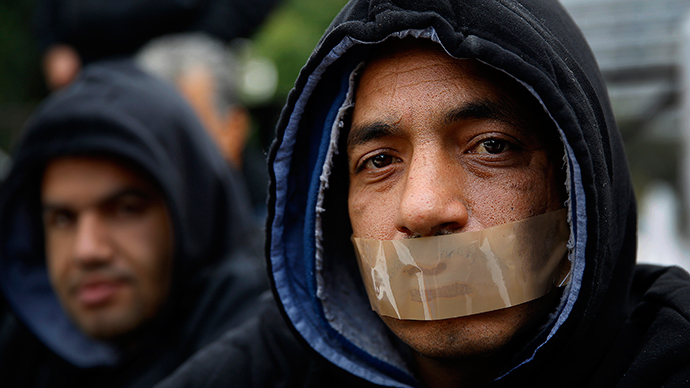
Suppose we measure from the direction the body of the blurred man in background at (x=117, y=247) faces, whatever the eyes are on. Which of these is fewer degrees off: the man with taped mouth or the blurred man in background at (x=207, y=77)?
the man with taped mouth

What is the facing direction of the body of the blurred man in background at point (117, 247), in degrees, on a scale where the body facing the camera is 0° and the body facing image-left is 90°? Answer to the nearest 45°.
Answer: approximately 45°

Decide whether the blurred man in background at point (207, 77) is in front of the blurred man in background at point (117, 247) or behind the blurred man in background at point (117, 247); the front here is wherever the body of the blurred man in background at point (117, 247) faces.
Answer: behind

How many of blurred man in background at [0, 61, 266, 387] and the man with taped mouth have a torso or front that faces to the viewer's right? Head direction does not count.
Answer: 0

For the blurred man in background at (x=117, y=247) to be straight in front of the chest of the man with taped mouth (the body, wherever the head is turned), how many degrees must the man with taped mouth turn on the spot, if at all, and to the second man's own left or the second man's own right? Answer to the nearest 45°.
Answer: approximately 135° to the second man's own right

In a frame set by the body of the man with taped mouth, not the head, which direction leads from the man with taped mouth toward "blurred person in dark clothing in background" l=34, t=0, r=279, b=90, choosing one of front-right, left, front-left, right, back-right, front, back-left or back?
back-right

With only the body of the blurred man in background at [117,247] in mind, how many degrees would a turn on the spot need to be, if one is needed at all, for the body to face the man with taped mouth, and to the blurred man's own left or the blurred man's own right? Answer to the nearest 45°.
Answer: approximately 90° to the blurred man's own left

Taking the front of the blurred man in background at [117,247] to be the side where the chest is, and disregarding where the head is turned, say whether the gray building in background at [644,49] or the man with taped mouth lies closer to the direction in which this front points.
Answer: the man with taped mouth

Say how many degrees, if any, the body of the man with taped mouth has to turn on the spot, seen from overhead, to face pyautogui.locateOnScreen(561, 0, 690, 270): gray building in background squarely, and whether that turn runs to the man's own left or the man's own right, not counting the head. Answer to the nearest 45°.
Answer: approximately 180°

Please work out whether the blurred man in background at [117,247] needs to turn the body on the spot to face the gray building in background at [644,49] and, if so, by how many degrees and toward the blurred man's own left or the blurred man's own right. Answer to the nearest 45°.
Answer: approximately 180°

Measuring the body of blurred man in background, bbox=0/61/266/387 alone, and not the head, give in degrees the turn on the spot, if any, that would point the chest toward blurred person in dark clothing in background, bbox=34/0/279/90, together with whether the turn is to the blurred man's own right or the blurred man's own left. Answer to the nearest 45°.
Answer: approximately 135° to the blurred man's own right
